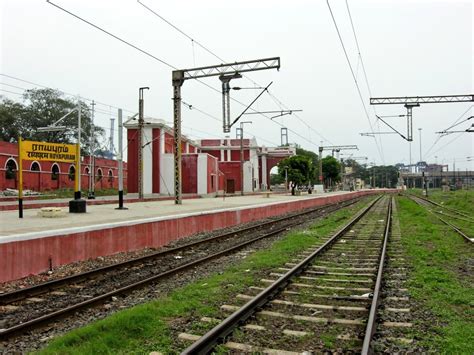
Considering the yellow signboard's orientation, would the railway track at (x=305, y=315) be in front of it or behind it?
in front

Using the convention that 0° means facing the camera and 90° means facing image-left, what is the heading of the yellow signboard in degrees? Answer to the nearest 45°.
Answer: approximately 0°

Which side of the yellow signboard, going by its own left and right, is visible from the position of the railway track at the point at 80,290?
front
